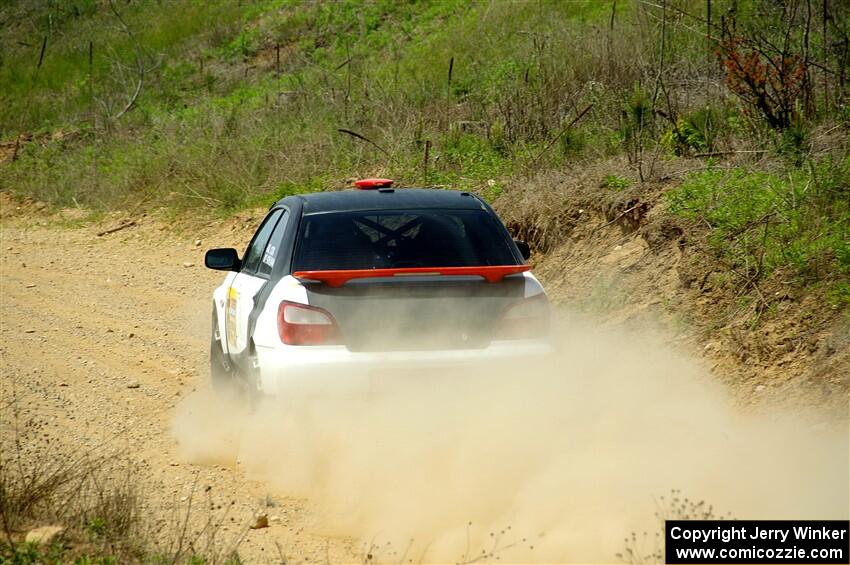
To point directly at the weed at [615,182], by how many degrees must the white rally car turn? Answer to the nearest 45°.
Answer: approximately 45° to its right

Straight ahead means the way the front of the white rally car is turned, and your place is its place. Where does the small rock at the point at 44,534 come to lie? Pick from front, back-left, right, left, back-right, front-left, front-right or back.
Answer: back-left

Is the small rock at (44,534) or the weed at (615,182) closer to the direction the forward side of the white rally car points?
the weed

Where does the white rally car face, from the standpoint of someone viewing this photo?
facing away from the viewer
